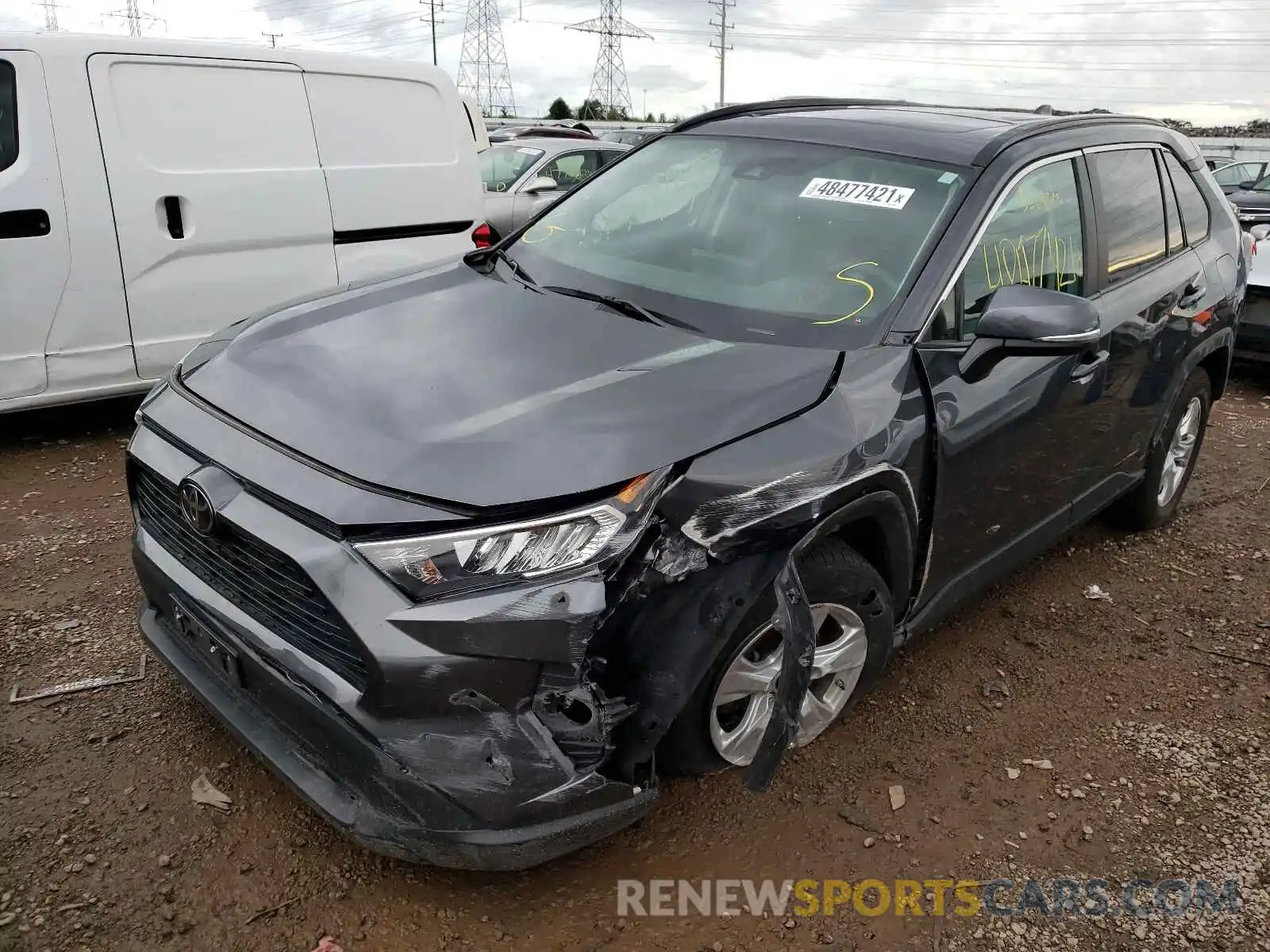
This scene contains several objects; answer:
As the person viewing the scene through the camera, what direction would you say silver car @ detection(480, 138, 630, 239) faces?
facing the viewer and to the left of the viewer

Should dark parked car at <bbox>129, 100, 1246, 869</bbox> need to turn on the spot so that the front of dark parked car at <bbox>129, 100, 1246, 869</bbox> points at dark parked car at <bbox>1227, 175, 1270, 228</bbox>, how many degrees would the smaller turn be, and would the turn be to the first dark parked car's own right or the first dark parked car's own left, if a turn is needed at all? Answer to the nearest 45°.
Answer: approximately 180°

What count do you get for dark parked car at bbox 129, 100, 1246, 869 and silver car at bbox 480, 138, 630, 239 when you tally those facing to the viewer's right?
0

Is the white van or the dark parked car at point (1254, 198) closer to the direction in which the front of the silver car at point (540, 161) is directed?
the white van

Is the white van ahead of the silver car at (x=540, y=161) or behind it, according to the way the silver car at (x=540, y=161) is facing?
ahead

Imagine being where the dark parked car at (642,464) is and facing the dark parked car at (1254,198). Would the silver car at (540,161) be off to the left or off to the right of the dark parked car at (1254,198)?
left

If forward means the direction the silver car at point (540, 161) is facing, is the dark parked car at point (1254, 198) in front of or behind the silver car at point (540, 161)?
behind

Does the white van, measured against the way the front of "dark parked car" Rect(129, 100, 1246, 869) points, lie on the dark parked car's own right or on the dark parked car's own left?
on the dark parked car's own right

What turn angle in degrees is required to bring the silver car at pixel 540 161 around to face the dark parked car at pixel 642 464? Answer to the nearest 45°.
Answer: approximately 45° to its left
